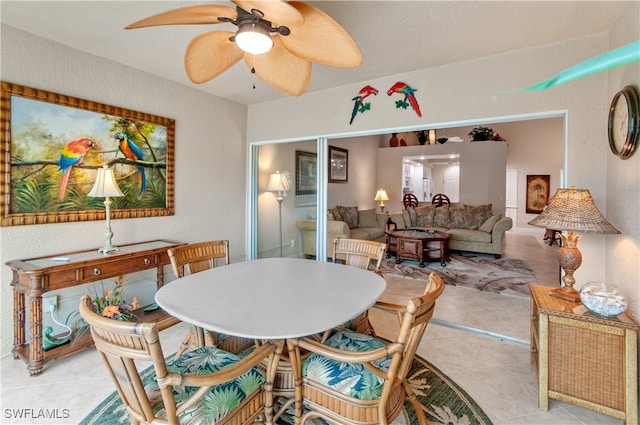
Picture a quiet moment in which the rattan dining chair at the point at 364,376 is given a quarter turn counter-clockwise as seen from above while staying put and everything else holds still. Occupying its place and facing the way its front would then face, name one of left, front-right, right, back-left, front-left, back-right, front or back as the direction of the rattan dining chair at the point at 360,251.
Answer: back-right

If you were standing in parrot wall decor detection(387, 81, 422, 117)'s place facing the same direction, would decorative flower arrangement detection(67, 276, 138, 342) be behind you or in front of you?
in front

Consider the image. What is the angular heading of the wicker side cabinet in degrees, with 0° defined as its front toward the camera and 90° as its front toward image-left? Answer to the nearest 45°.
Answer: approximately 90°

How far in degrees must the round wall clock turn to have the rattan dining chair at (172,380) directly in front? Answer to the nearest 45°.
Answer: approximately 45° to its left

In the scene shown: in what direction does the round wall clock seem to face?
to the viewer's left

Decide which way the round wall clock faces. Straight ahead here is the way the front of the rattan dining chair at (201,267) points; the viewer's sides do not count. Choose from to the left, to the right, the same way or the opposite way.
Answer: the opposite way

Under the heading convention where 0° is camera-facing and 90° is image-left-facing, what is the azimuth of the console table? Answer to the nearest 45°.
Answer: approximately 315°

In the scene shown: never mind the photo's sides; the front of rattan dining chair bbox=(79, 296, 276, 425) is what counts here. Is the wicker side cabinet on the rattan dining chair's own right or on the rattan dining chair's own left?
on the rattan dining chair's own right

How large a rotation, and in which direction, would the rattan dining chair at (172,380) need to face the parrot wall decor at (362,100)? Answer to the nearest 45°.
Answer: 0° — it already faces it
